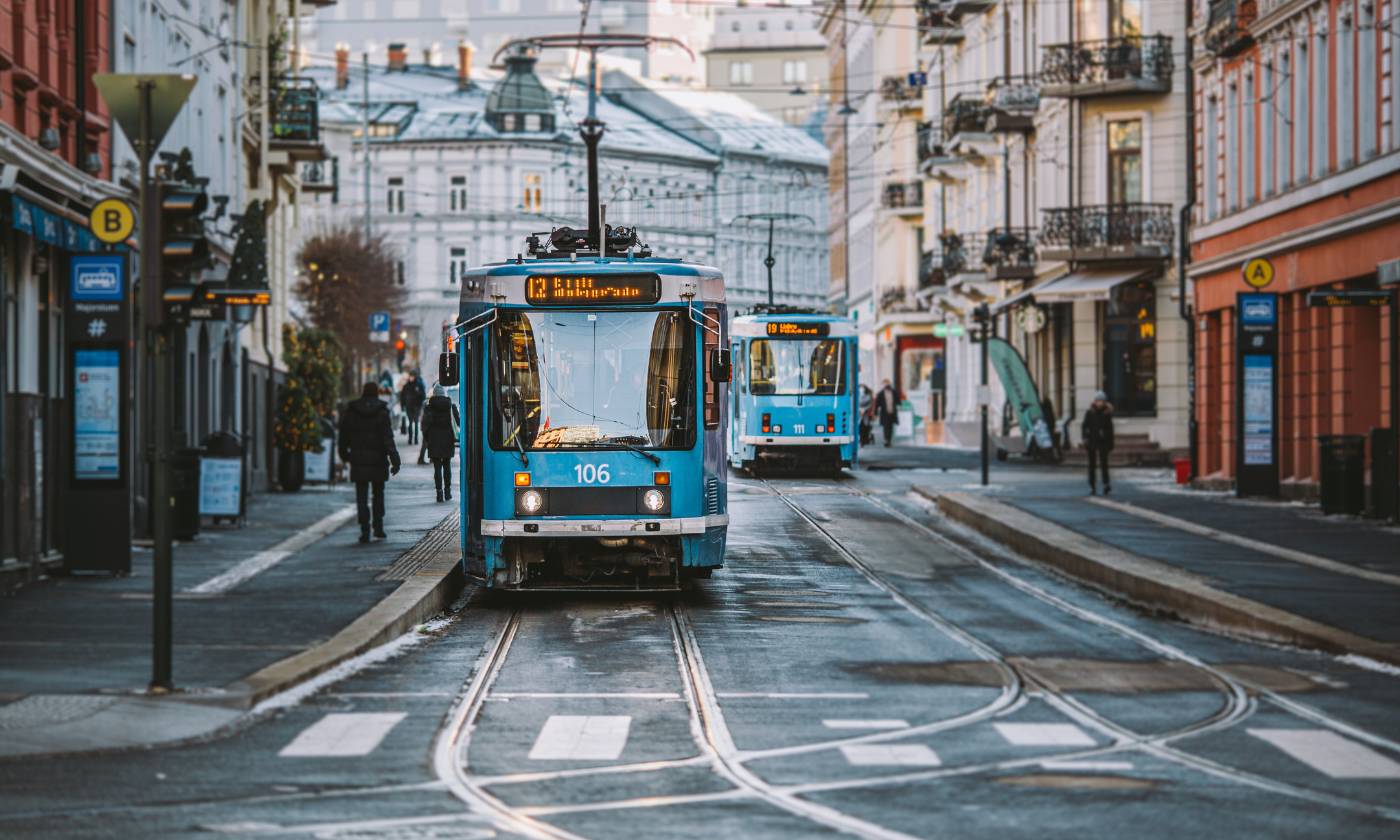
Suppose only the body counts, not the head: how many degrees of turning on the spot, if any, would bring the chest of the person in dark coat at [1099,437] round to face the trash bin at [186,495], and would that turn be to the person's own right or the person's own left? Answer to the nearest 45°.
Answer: approximately 45° to the person's own right

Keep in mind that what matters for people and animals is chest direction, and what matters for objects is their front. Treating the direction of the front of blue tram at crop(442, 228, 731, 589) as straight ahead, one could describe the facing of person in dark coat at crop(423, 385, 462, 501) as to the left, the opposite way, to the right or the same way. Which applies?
the opposite way

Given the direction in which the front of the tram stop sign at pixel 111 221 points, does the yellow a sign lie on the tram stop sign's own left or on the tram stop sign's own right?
on the tram stop sign's own left

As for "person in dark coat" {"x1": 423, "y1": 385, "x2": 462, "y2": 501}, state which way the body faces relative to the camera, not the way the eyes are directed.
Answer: away from the camera
